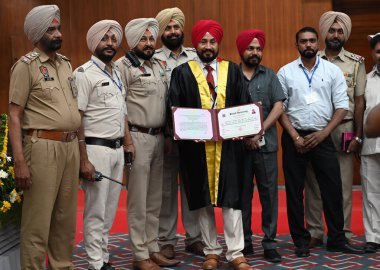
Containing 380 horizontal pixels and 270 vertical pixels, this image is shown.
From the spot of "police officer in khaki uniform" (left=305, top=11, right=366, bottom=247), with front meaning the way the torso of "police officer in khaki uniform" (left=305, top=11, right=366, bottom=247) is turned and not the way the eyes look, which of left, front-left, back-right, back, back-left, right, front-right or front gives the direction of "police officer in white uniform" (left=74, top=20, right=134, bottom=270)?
front-right

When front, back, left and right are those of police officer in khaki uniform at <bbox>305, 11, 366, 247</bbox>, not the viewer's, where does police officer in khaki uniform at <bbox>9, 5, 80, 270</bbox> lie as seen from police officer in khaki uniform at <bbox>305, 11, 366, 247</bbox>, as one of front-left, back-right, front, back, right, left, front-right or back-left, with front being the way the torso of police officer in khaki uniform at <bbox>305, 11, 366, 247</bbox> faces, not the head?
front-right

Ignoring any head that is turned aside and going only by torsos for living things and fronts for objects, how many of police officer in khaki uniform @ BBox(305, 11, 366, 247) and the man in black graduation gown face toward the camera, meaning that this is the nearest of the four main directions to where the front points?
2

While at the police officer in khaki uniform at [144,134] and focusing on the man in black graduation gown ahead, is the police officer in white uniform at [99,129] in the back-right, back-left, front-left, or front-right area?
back-right

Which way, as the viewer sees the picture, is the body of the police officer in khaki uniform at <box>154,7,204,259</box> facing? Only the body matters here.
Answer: toward the camera

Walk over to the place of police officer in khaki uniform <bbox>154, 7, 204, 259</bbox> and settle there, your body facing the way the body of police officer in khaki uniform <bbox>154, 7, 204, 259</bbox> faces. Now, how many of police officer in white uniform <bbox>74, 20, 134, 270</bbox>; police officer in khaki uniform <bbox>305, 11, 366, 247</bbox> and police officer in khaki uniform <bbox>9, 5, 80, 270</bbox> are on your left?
1

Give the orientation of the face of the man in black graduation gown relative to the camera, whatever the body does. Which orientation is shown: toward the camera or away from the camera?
toward the camera

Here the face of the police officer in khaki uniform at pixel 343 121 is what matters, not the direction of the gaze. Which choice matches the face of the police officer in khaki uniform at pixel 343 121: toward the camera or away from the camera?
toward the camera

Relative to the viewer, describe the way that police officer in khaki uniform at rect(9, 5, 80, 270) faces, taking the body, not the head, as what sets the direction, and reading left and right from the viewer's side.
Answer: facing the viewer and to the right of the viewer

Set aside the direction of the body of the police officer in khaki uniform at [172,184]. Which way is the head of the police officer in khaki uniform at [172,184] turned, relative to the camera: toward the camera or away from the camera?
toward the camera

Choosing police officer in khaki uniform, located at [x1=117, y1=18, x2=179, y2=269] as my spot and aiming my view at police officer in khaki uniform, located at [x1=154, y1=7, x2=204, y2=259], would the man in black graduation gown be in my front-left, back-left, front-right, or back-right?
front-right

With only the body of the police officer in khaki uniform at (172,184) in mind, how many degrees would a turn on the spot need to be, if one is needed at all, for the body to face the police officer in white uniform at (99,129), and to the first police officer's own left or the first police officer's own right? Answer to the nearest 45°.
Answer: approximately 45° to the first police officer's own right
